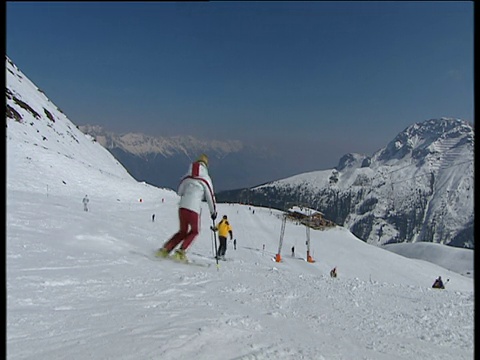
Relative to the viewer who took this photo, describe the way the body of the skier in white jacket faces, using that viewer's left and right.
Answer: facing away from the viewer and to the right of the viewer
